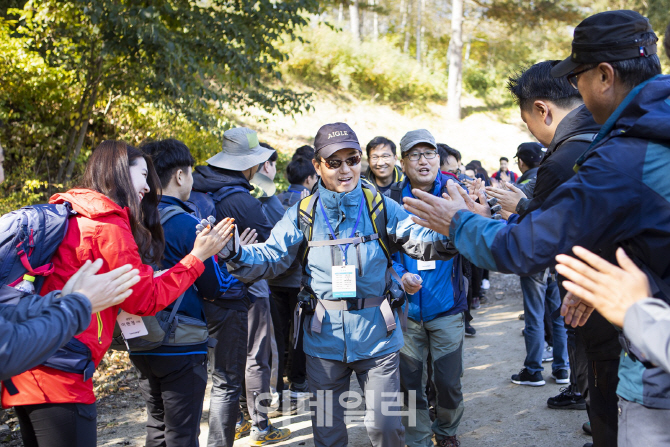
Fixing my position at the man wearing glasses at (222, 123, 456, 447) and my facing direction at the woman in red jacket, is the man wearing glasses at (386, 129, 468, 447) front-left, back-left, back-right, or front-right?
back-right

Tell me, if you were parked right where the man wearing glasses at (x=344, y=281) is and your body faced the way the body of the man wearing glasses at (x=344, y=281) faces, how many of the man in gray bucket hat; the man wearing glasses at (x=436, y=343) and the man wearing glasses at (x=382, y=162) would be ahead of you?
0

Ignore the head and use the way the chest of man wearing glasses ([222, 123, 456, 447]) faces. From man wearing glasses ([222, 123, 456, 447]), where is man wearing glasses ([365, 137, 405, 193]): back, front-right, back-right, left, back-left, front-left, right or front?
back

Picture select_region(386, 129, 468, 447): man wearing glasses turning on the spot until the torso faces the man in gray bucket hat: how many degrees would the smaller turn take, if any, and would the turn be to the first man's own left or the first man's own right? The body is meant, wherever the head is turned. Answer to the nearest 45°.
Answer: approximately 90° to the first man's own right

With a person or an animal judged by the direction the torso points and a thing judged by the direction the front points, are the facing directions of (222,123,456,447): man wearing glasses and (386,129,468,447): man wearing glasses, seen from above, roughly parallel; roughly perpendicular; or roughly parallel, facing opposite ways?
roughly parallel

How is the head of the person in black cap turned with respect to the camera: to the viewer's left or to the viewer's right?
to the viewer's left

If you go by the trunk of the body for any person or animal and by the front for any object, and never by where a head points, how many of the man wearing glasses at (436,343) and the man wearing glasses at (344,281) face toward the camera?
2

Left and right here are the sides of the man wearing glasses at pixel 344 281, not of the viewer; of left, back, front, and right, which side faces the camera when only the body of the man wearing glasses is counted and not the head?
front

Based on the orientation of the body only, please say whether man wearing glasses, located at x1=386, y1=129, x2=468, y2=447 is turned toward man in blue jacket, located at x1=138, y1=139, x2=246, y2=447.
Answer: no

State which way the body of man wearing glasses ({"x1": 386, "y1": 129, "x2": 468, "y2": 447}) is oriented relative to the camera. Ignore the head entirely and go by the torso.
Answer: toward the camera

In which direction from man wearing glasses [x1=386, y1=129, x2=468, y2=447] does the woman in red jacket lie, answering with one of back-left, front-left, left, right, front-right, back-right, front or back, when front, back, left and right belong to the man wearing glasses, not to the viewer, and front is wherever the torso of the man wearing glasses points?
front-right

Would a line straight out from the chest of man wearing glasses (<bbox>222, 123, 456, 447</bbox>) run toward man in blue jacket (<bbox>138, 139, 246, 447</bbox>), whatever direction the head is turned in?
no

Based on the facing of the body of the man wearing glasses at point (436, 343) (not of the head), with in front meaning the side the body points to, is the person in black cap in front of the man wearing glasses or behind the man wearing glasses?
in front

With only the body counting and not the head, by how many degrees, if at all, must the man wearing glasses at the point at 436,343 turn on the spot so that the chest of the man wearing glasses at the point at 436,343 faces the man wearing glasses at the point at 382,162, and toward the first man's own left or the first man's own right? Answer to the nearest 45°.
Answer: approximately 180°

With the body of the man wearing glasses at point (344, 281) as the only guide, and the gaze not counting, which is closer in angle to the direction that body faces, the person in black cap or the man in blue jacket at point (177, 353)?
the person in black cap

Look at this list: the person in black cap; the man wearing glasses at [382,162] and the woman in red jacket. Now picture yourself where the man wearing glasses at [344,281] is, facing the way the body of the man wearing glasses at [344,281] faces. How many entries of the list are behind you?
1

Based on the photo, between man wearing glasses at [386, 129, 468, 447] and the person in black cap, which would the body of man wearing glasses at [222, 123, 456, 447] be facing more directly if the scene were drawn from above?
the person in black cap

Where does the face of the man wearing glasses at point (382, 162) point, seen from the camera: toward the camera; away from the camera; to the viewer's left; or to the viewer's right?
toward the camera
